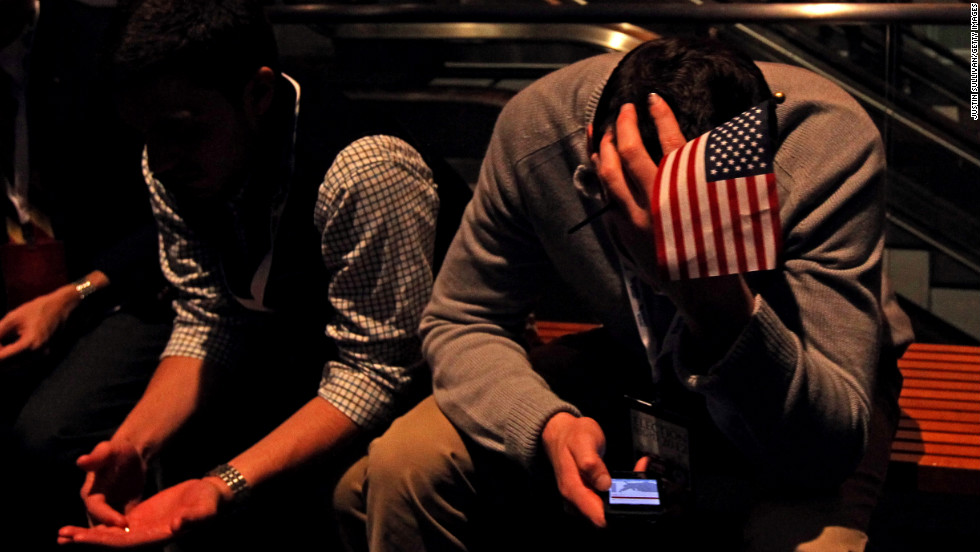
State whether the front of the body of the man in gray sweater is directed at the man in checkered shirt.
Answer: no

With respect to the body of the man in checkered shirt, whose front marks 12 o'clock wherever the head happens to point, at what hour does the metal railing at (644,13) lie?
The metal railing is roughly at 7 o'clock from the man in checkered shirt.

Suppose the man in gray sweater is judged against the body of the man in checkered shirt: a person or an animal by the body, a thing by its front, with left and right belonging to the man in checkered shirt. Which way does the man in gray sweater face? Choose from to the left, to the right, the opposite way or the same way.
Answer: the same way

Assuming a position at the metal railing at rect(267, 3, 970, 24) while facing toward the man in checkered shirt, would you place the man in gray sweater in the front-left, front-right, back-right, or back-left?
front-left

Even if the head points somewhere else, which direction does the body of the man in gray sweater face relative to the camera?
toward the camera

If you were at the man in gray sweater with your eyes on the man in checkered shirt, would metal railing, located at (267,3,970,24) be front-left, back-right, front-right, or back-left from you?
front-right

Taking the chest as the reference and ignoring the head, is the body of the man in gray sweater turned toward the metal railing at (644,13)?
no

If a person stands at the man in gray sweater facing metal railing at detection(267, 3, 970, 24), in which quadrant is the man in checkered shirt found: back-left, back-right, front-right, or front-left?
front-left

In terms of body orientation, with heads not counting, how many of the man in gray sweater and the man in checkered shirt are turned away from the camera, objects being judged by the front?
0

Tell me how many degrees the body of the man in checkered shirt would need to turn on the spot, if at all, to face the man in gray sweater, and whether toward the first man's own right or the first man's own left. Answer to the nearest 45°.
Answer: approximately 90° to the first man's own left

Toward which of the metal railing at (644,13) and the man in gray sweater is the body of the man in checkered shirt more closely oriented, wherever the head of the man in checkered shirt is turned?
the man in gray sweater
